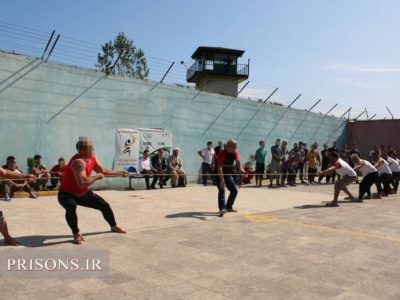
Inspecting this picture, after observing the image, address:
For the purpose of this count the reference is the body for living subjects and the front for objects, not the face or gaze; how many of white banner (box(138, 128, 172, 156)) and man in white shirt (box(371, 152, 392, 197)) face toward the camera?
1

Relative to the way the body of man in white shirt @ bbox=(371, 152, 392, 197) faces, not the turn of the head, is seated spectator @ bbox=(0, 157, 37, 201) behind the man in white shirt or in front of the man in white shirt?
in front

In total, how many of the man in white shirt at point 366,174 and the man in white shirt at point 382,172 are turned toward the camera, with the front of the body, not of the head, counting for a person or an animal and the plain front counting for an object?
0

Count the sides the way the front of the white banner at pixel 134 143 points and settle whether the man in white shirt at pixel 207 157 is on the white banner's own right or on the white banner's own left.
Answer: on the white banner's own left

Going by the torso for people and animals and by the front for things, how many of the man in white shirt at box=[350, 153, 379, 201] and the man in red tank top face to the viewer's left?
1

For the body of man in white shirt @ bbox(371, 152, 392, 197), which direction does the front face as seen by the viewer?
to the viewer's left

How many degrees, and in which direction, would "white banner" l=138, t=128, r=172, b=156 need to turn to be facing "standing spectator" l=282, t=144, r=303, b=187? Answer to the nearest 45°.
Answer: approximately 90° to its left

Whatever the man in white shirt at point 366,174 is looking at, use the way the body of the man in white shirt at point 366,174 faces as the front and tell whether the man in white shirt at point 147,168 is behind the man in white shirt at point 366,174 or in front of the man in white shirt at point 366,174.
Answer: in front
